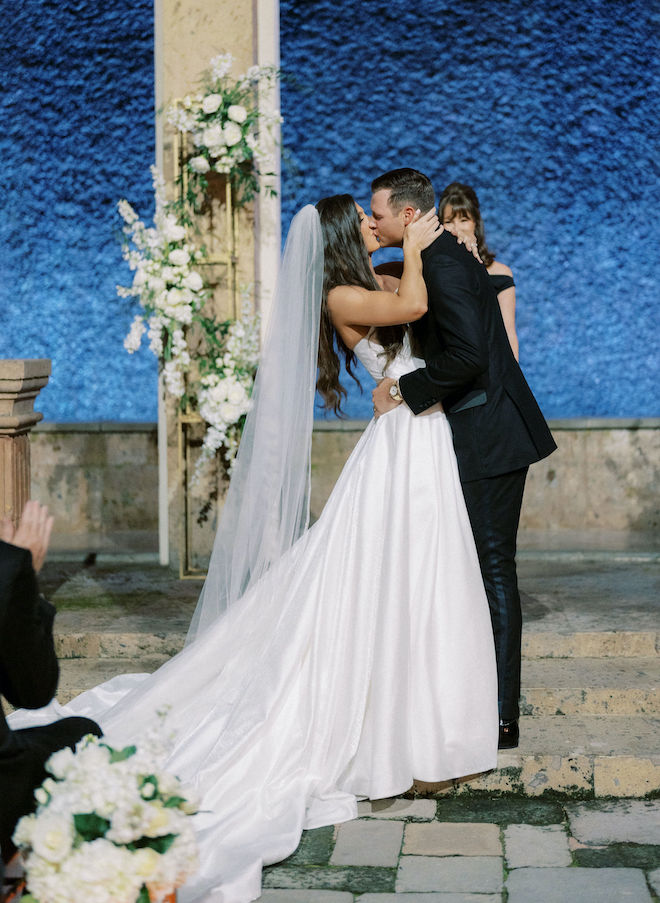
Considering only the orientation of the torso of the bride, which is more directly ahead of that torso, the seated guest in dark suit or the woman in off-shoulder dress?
the woman in off-shoulder dress

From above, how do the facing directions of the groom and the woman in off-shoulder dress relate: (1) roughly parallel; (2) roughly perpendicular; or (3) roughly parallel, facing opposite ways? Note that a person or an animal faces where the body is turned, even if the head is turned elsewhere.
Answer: roughly perpendicular

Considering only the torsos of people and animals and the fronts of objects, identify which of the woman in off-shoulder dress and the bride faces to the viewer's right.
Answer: the bride

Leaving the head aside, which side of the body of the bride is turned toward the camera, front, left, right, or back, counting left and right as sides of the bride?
right

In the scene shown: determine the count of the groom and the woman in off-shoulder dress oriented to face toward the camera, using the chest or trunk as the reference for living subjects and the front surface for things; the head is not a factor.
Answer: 1

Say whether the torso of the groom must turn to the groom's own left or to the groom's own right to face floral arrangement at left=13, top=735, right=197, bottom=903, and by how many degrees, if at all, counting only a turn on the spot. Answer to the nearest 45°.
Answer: approximately 90° to the groom's own left

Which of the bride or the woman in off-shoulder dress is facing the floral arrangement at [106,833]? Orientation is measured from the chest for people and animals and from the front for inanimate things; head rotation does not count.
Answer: the woman in off-shoulder dress

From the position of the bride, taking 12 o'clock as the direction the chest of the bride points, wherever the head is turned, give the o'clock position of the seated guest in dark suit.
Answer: The seated guest in dark suit is roughly at 4 o'clock from the bride.

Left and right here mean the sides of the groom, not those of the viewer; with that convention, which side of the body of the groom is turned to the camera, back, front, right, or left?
left

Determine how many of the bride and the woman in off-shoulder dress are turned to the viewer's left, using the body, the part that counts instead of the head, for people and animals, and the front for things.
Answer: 0

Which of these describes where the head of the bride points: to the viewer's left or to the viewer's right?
to the viewer's right

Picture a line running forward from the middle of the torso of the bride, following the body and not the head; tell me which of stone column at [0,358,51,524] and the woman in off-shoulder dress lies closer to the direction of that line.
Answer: the woman in off-shoulder dress

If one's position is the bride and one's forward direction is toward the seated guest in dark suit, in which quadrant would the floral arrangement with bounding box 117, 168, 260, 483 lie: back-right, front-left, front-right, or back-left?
back-right
